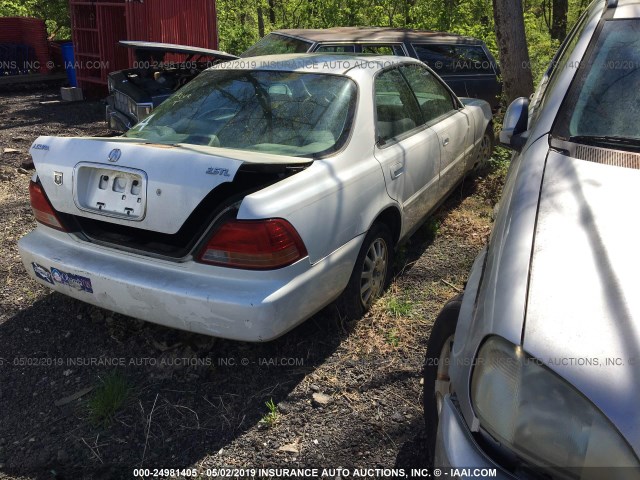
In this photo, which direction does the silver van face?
toward the camera

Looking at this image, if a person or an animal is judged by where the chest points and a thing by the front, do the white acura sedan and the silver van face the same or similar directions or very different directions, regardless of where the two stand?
very different directions

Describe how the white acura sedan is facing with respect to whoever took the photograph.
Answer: facing away from the viewer and to the right of the viewer

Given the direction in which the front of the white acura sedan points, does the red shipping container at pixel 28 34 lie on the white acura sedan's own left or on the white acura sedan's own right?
on the white acura sedan's own left

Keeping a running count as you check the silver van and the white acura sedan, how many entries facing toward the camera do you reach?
1

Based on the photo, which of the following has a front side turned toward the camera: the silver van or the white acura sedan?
the silver van

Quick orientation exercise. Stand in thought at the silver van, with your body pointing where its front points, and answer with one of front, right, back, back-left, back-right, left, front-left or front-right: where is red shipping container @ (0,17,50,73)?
back-right

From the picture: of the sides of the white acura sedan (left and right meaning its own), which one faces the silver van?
right

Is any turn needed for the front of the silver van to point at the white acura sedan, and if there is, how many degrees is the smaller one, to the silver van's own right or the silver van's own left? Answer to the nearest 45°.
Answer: approximately 135° to the silver van's own right

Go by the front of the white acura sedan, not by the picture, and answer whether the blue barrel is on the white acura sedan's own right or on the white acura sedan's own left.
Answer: on the white acura sedan's own left

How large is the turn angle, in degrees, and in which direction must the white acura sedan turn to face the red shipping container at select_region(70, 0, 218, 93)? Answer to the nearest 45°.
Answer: approximately 45° to its left
